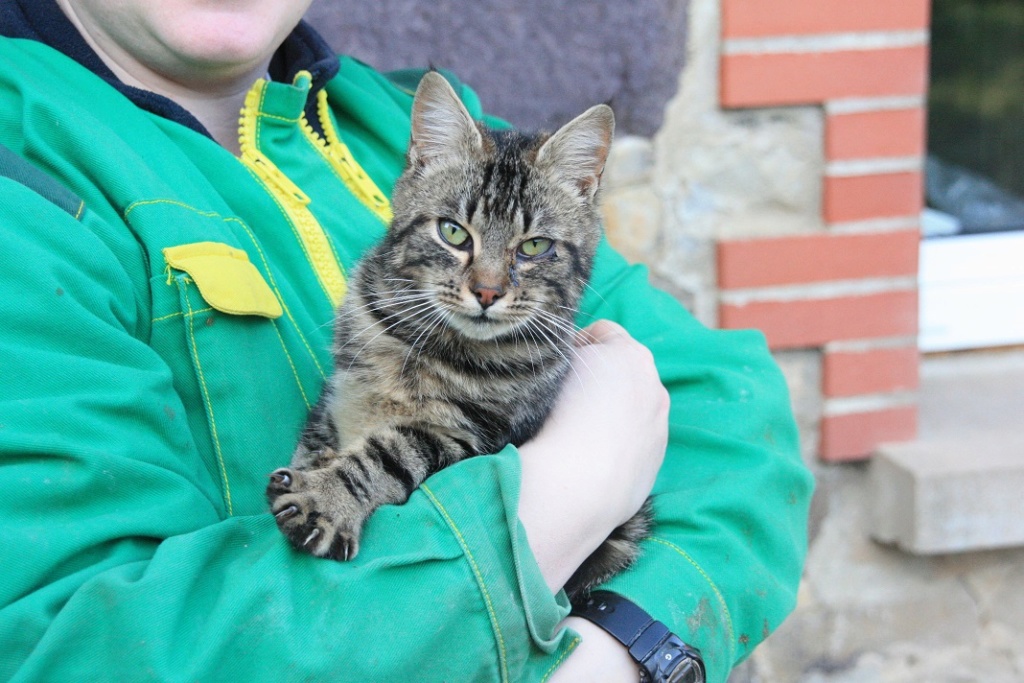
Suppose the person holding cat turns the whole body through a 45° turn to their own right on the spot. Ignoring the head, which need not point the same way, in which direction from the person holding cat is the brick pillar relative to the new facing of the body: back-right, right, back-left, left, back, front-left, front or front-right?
back-left

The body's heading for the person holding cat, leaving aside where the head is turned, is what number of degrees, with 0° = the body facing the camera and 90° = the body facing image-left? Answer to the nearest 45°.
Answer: approximately 315°

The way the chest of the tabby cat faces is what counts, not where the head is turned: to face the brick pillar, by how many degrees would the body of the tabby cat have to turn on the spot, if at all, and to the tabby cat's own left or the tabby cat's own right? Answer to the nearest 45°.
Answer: approximately 135° to the tabby cat's own left

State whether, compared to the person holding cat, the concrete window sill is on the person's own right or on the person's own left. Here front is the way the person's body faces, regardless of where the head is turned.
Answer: on the person's own left

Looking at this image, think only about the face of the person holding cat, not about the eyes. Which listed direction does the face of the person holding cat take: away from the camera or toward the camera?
toward the camera

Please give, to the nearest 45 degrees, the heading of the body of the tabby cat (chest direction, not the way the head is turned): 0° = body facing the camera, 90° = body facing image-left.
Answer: approximately 0°

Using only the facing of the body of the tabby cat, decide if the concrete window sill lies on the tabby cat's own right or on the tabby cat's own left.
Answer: on the tabby cat's own left
